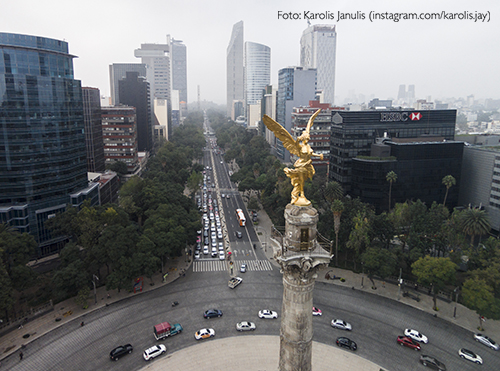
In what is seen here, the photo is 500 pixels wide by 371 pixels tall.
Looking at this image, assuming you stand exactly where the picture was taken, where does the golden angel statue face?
facing the viewer and to the right of the viewer
